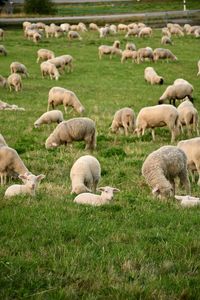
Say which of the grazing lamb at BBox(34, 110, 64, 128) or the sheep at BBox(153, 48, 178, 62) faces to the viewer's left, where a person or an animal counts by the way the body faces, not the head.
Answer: the grazing lamb

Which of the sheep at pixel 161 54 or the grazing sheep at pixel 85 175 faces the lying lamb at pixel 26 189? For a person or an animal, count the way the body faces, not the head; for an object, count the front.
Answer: the grazing sheep

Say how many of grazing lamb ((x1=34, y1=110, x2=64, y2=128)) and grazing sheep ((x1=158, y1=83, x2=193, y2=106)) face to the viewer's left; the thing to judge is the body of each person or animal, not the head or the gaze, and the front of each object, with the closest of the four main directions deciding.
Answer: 2

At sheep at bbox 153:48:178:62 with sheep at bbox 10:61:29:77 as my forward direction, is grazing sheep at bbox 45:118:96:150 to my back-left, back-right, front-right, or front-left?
front-left

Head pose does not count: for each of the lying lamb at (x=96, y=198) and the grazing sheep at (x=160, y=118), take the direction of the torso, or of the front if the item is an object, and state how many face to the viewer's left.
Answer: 1

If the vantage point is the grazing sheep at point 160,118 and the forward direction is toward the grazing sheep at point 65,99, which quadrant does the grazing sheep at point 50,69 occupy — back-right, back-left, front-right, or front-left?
front-right

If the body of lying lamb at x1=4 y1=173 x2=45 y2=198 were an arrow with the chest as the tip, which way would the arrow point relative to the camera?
to the viewer's right

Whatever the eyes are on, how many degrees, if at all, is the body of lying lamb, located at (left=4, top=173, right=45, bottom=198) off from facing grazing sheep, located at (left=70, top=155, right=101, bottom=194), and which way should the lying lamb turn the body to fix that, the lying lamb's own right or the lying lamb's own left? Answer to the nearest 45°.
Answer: approximately 45° to the lying lamb's own left

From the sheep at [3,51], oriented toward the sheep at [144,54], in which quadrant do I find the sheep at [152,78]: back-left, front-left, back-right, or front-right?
front-right

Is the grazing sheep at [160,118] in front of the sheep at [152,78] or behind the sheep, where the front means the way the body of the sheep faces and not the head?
in front

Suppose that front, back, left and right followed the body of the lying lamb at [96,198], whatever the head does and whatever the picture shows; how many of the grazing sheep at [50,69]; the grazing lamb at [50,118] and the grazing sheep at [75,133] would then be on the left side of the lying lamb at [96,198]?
3
